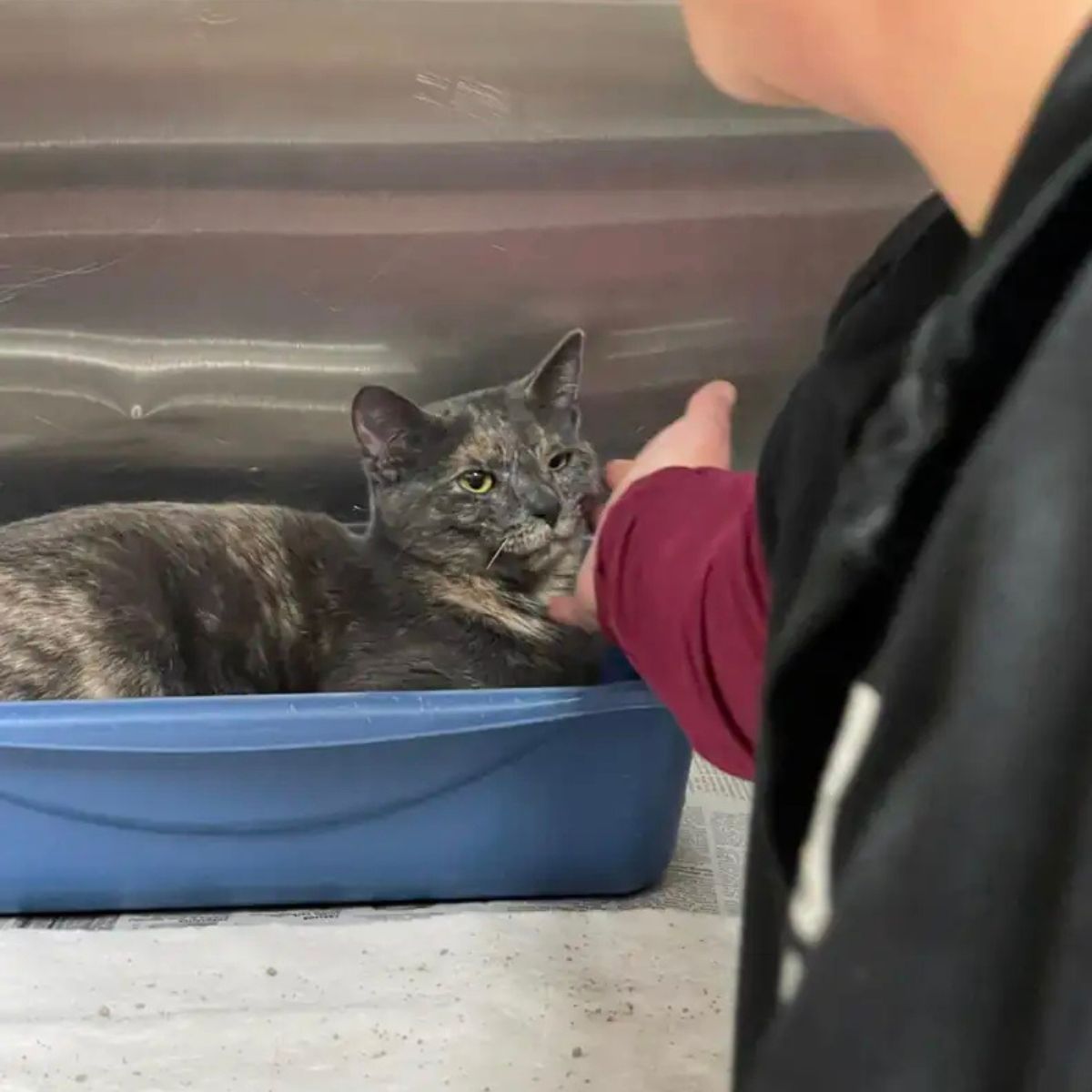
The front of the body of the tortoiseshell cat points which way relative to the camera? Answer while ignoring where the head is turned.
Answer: to the viewer's right

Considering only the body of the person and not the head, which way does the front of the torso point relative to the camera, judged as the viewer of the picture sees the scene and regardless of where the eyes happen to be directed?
to the viewer's left

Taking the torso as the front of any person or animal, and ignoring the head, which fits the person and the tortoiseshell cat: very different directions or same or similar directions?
very different directions

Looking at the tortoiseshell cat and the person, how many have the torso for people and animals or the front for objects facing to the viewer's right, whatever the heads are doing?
1

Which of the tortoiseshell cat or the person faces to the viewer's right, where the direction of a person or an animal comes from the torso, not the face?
the tortoiseshell cat

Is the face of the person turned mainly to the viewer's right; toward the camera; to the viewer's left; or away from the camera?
to the viewer's left
